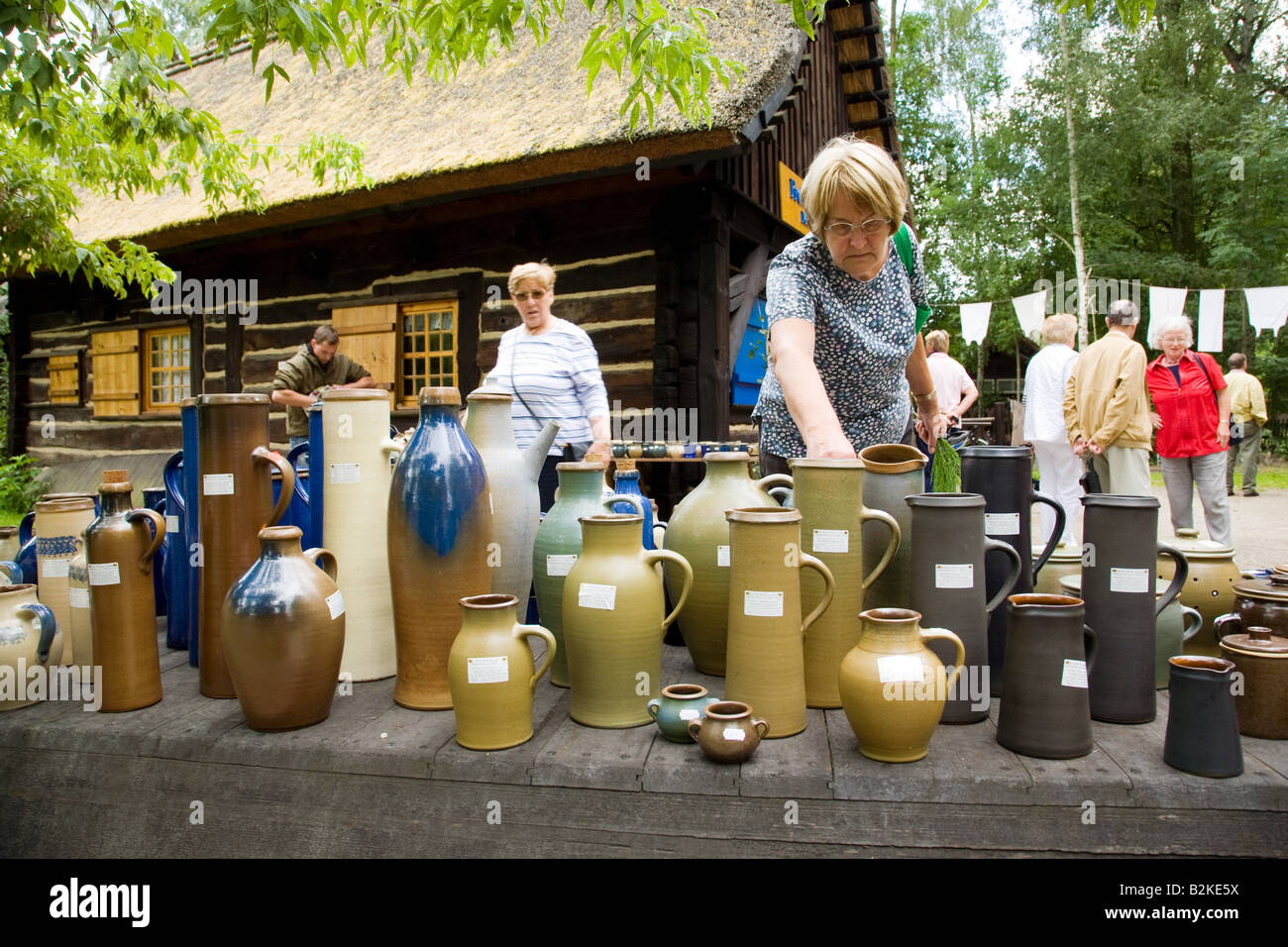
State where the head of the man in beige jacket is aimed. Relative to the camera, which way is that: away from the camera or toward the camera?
away from the camera

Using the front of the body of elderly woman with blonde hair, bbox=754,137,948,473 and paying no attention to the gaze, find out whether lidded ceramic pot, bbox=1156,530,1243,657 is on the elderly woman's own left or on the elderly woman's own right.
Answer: on the elderly woman's own left

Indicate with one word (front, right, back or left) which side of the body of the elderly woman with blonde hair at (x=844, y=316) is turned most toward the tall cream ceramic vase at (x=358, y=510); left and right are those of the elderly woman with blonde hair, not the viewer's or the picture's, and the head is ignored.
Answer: right

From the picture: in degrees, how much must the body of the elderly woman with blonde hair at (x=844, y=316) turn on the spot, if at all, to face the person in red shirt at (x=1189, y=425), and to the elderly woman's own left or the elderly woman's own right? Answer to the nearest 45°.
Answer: approximately 135° to the elderly woman's own left

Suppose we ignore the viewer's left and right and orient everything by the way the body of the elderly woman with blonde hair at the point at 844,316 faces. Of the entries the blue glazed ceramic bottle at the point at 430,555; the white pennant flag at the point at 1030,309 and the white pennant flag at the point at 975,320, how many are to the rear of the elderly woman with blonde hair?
2

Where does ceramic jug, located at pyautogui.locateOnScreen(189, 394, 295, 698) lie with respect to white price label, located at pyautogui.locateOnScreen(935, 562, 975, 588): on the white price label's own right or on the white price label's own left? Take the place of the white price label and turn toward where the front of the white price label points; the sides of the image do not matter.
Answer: on the white price label's own right

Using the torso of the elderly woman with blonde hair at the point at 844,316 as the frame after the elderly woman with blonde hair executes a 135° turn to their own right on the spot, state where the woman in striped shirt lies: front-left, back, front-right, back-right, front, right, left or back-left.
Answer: front
